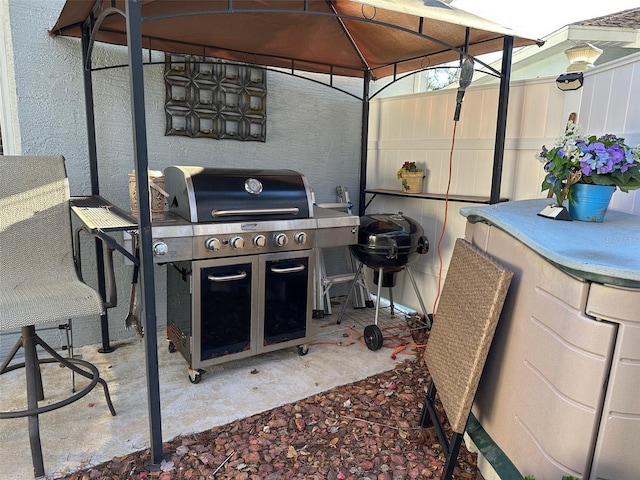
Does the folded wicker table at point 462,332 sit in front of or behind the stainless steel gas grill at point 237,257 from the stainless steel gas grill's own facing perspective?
in front

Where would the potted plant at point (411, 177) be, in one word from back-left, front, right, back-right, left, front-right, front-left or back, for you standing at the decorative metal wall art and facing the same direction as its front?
front-left

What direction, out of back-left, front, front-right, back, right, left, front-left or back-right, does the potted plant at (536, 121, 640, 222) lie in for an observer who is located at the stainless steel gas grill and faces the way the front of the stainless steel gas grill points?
front

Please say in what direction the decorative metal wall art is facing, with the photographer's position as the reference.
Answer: facing the viewer and to the right of the viewer

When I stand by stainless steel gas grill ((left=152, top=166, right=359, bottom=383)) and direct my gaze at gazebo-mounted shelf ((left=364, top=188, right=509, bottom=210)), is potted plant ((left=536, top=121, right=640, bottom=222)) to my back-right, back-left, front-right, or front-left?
front-right

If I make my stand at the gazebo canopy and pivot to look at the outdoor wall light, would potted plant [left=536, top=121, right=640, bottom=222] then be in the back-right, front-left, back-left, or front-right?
front-right

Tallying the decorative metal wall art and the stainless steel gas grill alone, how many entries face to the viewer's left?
0

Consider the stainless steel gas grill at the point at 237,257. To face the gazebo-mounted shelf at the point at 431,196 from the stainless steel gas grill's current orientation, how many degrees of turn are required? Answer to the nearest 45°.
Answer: approximately 90° to its left

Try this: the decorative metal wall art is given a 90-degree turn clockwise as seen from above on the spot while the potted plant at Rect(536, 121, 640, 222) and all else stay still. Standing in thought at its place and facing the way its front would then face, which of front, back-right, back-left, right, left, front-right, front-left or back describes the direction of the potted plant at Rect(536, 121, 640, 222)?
left

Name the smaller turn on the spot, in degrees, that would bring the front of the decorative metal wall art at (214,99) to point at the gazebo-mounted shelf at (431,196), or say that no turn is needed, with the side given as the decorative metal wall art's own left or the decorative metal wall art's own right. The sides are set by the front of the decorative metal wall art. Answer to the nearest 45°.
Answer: approximately 45° to the decorative metal wall art's own left

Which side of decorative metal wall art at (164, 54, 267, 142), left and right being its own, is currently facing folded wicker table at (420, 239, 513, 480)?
front

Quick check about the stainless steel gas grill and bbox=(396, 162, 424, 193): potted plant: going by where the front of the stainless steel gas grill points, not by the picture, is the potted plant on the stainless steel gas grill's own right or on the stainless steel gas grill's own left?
on the stainless steel gas grill's own left
